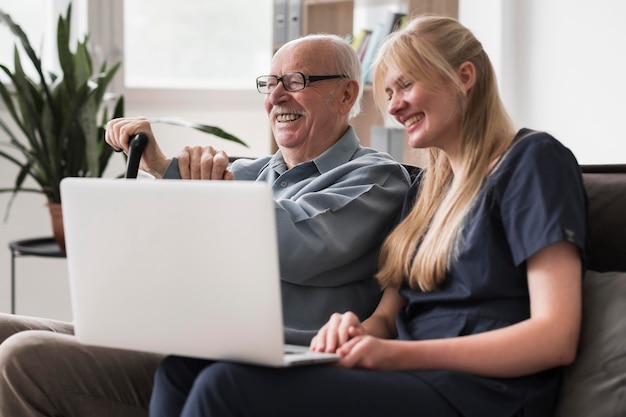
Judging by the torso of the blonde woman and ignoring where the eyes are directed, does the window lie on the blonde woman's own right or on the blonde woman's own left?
on the blonde woman's own right

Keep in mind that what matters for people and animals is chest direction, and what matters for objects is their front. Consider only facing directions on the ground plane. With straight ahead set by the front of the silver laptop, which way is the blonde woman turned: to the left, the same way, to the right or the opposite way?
the opposite way

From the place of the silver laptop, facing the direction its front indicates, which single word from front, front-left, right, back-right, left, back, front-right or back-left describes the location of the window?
front-left

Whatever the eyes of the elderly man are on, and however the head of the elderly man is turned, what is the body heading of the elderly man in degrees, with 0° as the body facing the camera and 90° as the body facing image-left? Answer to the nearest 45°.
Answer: approximately 45°

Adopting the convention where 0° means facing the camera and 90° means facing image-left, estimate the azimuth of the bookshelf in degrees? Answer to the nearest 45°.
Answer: approximately 0°

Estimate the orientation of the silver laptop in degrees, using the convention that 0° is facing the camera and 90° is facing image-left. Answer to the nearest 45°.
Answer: approximately 225°
